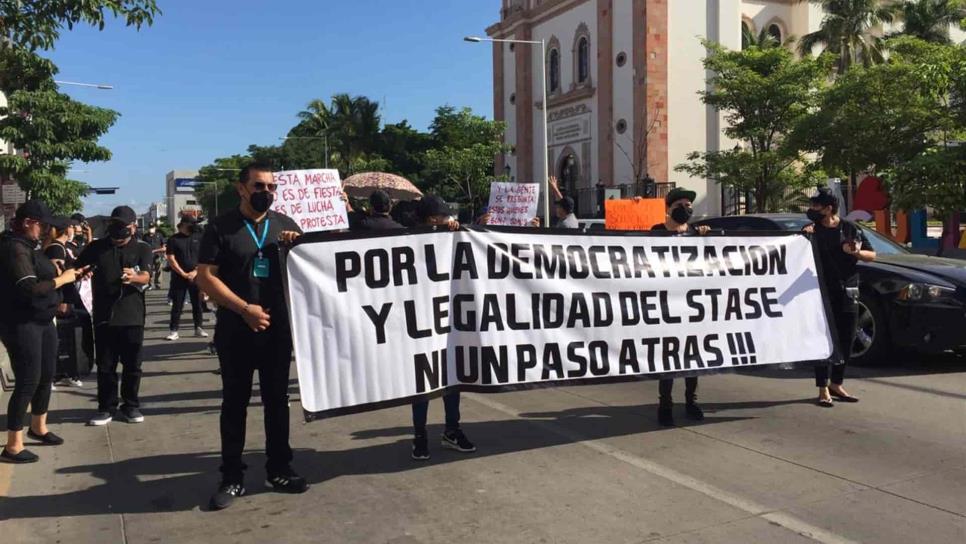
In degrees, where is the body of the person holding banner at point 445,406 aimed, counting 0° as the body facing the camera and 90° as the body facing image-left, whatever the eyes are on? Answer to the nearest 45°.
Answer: approximately 315°

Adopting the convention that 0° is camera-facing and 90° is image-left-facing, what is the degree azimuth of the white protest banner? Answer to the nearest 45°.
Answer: approximately 0°

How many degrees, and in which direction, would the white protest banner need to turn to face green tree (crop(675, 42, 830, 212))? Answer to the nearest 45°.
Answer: approximately 180°

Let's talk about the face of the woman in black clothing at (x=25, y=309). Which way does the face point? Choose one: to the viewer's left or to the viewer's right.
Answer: to the viewer's right

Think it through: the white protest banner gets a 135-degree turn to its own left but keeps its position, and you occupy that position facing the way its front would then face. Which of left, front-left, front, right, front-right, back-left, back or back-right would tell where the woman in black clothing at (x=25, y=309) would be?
back-left

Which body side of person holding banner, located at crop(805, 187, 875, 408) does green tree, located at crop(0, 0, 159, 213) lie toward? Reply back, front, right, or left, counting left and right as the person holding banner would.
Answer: right

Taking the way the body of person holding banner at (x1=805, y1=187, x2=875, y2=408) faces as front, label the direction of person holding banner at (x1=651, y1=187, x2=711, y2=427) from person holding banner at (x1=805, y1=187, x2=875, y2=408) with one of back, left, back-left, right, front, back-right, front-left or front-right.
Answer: front-right

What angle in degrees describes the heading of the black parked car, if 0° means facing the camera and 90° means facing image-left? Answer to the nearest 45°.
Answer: approximately 315°

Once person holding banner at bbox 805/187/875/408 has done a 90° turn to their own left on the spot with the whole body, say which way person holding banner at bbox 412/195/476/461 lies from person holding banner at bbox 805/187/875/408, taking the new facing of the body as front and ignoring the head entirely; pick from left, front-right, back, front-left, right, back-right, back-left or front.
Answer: back-right

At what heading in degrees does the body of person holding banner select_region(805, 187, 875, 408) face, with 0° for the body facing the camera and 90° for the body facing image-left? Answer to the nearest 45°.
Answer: approximately 0°
